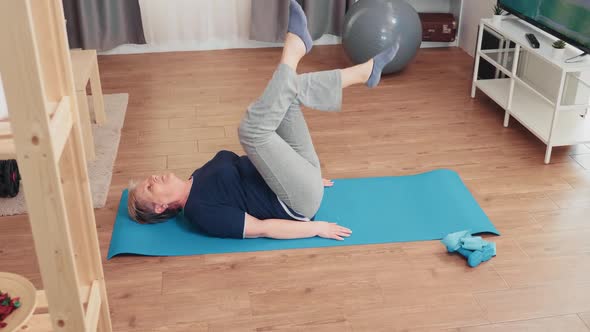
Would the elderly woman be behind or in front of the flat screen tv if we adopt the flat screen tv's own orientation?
in front

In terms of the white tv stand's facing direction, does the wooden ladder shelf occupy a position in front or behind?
in front

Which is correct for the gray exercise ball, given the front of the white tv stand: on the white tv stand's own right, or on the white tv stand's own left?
on the white tv stand's own right

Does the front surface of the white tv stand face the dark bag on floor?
yes

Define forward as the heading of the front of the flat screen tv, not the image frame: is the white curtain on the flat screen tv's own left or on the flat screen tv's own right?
on the flat screen tv's own right

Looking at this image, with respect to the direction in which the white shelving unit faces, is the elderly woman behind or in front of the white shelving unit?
in front

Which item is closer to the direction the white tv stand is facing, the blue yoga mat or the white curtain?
the blue yoga mat
